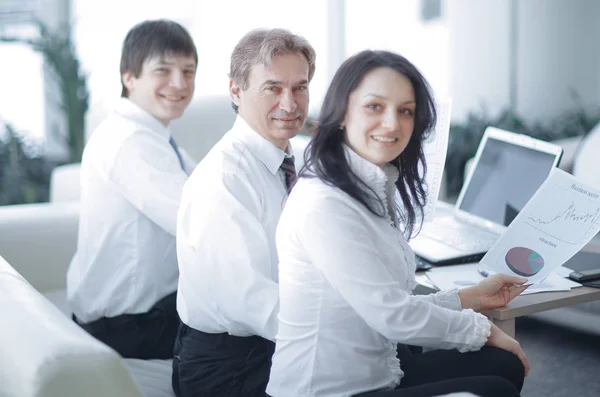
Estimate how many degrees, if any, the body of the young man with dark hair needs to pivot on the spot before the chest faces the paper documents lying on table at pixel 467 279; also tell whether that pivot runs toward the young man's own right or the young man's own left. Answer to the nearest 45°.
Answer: approximately 45° to the young man's own right

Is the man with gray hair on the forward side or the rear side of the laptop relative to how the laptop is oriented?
on the forward side

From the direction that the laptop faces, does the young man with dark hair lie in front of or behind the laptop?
in front

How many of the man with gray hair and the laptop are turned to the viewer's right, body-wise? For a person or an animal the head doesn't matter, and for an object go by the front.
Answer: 1

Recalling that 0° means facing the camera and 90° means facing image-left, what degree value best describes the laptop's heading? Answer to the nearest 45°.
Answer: approximately 45°

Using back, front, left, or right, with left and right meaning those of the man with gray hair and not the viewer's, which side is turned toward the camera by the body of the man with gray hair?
right

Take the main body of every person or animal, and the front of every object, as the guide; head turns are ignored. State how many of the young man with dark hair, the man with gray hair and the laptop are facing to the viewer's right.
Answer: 2

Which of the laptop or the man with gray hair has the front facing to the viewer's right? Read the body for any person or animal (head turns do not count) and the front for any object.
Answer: the man with gray hair

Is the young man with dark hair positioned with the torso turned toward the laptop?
yes

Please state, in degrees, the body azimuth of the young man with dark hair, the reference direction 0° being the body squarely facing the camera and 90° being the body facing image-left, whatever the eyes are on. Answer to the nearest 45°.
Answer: approximately 270°
